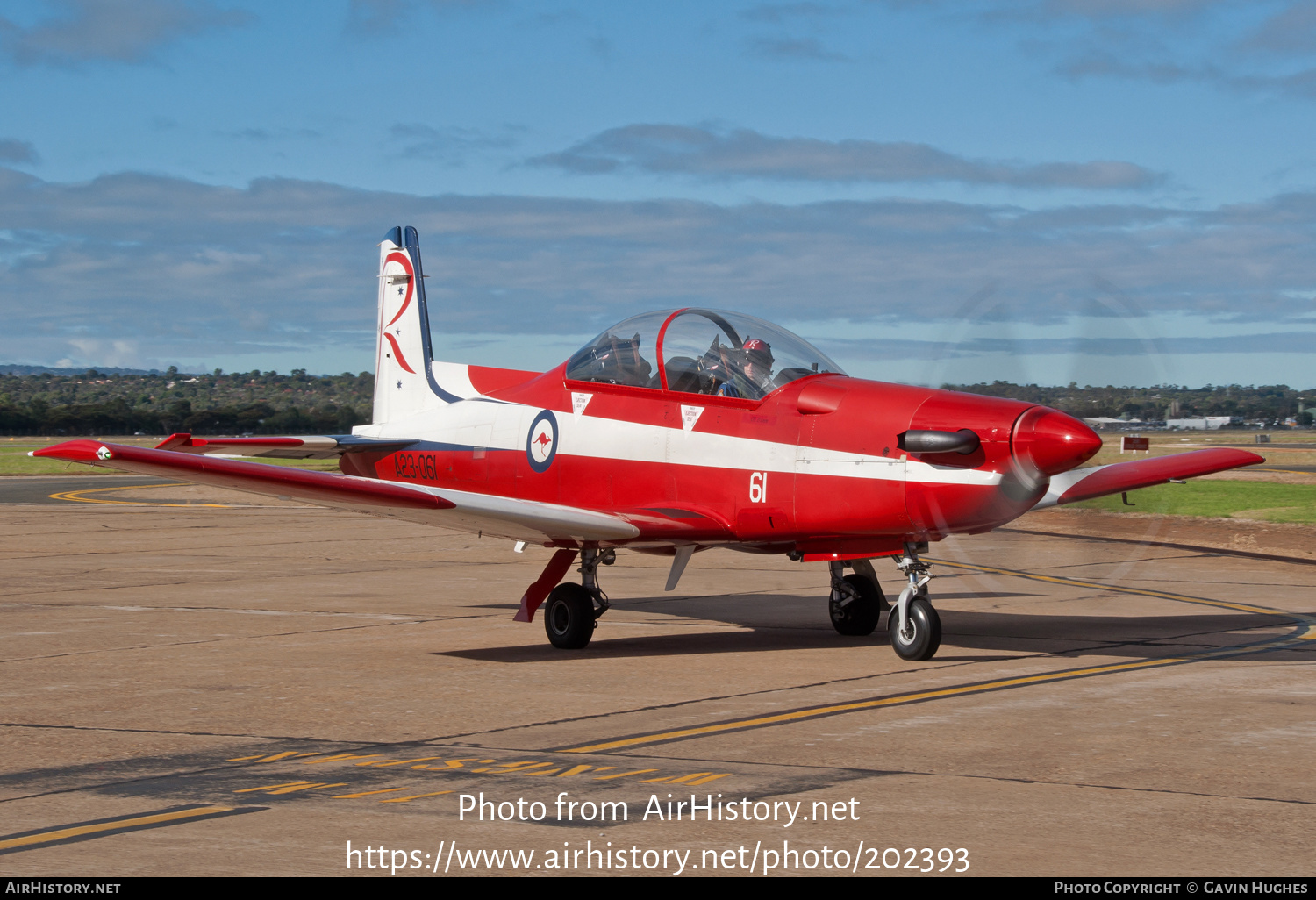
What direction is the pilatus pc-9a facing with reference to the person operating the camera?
facing the viewer and to the right of the viewer
